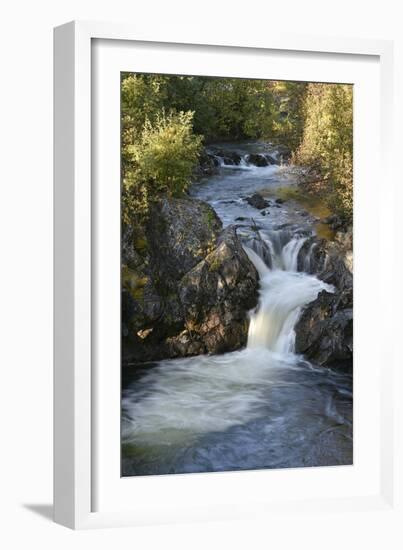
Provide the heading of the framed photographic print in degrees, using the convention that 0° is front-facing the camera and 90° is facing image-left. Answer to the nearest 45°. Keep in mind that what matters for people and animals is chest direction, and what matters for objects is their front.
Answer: approximately 315°
